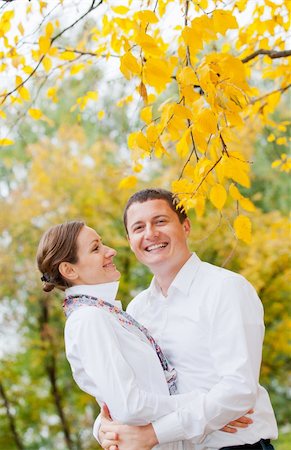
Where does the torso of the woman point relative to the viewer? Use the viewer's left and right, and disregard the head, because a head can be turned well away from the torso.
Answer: facing to the right of the viewer

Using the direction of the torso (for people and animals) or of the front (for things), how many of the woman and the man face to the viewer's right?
1

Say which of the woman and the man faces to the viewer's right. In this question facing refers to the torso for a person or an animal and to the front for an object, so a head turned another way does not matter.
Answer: the woman

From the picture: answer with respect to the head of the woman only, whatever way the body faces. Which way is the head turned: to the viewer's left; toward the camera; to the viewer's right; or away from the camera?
to the viewer's right

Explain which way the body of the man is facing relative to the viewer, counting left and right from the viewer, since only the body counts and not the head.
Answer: facing the viewer and to the left of the viewer
